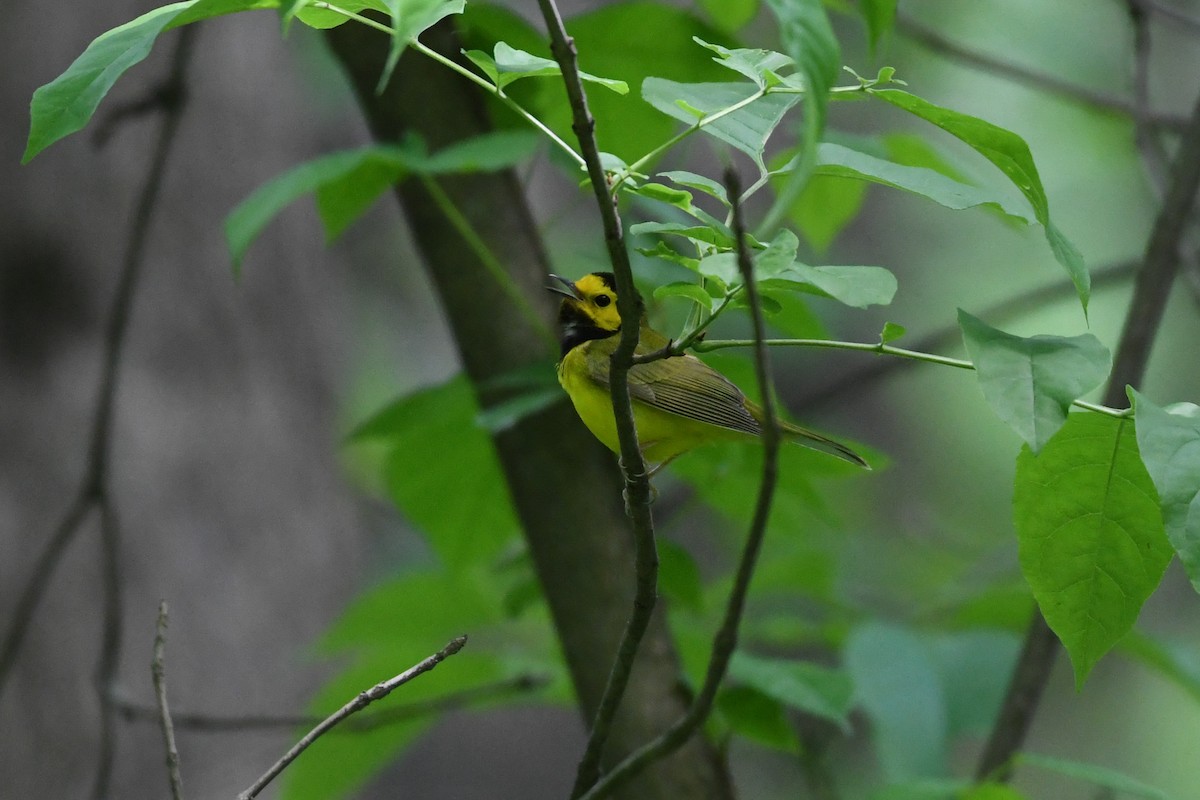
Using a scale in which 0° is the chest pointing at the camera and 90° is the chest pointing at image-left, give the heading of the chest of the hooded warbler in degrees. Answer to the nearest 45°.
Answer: approximately 90°
